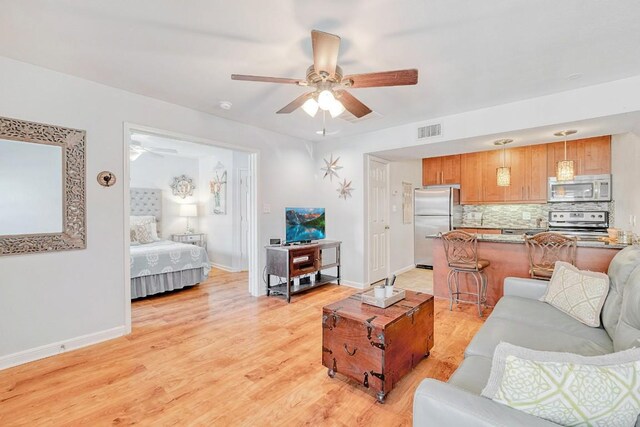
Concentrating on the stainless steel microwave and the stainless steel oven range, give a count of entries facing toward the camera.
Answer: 2

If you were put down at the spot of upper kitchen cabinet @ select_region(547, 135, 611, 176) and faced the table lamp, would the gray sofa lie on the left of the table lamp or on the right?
left

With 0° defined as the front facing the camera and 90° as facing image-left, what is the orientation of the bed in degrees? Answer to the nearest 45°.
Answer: approximately 315°

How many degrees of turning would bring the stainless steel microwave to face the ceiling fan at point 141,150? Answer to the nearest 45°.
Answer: approximately 45° to its right

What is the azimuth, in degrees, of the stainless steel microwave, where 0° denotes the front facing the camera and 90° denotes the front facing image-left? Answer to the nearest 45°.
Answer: approximately 0°

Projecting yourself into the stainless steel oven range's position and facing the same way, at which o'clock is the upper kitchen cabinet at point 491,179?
The upper kitchen cabinet is roughly at 3 o'clock from the stainless steel oven range.

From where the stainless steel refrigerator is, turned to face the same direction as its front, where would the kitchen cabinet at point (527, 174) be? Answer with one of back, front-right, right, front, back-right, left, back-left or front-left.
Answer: left

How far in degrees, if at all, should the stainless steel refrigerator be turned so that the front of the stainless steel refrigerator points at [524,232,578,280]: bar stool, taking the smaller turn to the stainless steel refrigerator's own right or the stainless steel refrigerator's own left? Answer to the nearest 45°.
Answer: approximately 45° to the stainless steel refrigerator's own left

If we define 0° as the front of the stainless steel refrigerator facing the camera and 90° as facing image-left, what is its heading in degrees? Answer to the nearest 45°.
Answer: approximately 0°

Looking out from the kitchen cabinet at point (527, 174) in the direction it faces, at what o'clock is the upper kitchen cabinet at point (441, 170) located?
The upper kitchen cabinet is roughly at 3 o'clock from the kitchen cabinet.

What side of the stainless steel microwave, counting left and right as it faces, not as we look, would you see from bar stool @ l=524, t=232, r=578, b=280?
front

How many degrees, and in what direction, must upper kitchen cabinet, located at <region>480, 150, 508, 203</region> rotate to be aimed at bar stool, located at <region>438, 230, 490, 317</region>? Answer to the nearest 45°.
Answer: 0° — it already faces it
